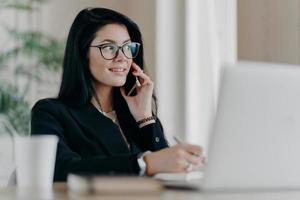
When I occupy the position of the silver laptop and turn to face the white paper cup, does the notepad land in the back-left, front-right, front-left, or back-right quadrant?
front-right

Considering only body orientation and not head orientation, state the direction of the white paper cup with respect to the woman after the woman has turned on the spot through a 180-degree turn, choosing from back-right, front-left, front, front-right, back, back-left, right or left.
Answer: back-left

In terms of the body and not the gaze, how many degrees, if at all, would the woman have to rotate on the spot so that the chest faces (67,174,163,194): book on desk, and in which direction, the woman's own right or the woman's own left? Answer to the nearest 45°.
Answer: approximately 45° to the woman's own right

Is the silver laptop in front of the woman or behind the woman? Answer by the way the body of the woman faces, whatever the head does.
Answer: in front

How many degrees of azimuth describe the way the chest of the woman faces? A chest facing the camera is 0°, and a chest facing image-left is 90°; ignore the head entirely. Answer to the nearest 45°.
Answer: approximately 315°
